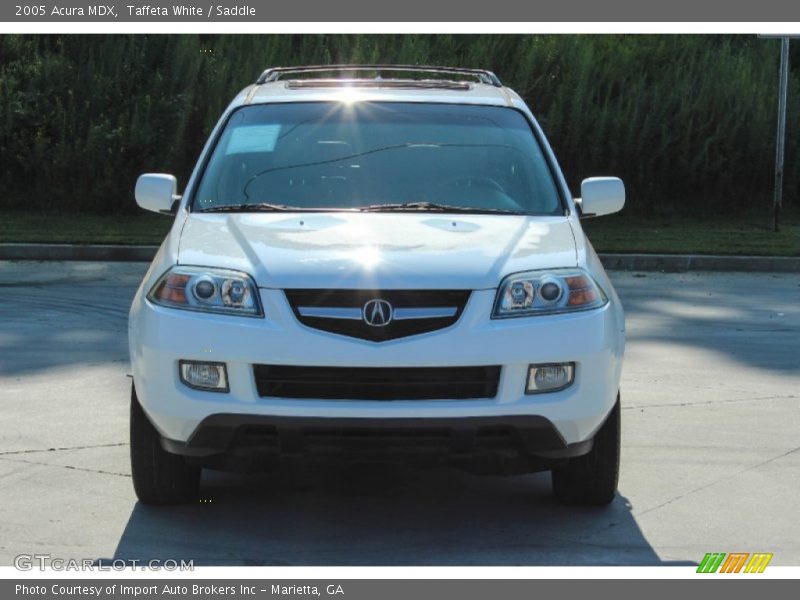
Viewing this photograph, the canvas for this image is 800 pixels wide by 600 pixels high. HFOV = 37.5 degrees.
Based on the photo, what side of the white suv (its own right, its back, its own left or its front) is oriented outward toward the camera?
front
